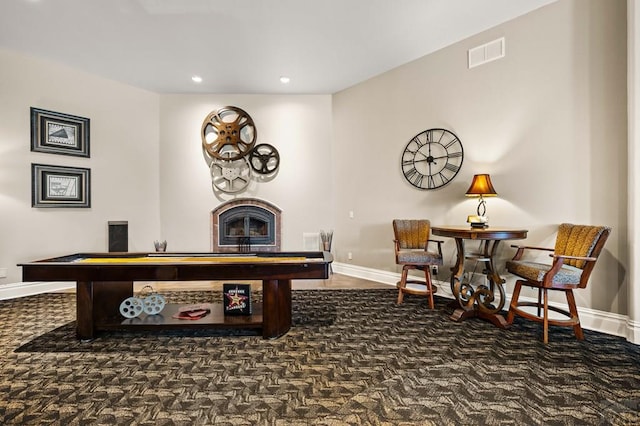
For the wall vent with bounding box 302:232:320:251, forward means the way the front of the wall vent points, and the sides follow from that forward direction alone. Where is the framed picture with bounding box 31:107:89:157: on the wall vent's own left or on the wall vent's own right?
on the wall vent's own right

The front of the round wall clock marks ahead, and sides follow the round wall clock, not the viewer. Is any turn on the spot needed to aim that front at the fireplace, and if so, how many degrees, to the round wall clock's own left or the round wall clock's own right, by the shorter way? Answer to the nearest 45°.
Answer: approximately 45° to the round wall clock's own right

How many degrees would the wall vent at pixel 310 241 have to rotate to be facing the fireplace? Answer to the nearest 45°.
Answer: approximately 90° to its right

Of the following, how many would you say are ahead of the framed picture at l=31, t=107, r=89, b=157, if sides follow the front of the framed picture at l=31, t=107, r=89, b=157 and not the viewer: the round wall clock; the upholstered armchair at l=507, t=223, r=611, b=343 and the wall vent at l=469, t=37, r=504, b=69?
3

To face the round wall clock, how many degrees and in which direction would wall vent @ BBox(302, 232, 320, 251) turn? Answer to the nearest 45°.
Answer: approximately 45° to its left

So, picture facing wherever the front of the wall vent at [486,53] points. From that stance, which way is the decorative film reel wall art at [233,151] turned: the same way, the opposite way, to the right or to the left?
to the left

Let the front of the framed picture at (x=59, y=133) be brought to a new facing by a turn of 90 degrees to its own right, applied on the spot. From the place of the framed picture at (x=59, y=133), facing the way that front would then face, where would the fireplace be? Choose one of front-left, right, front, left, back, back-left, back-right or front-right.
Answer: back-left

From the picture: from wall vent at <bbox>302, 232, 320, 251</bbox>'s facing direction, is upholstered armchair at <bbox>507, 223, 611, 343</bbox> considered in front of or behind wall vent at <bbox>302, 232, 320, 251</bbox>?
in front

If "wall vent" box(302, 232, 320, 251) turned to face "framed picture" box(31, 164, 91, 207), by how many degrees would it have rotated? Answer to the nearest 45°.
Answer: approximately 90° to its right

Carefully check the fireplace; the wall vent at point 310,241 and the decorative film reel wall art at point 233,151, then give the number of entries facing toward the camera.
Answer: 3

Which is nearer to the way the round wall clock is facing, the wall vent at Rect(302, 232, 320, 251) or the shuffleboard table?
the shuffleboard table

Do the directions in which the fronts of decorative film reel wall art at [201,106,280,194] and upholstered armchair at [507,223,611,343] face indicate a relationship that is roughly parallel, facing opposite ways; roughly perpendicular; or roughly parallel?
roughly perpendicular
